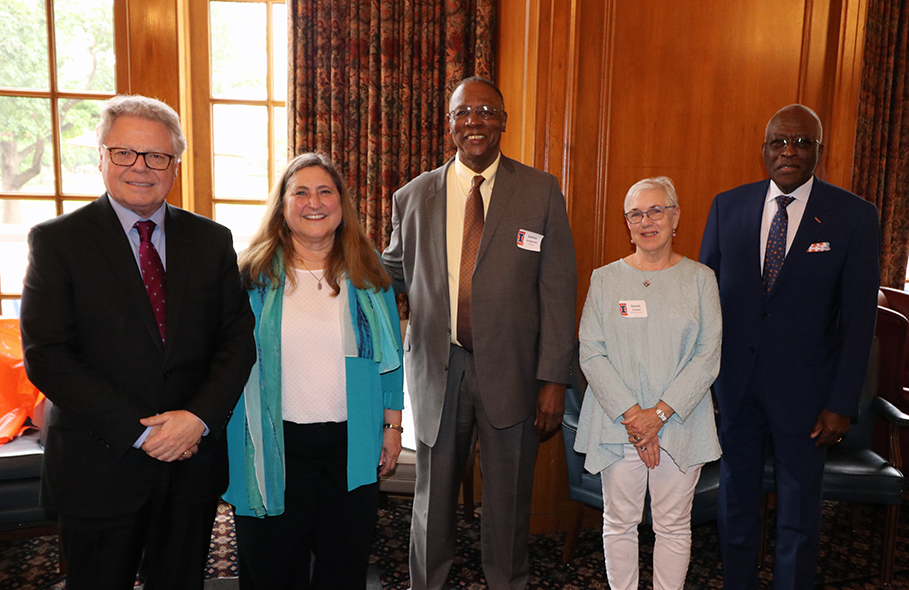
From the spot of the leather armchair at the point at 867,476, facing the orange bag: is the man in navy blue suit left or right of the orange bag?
left

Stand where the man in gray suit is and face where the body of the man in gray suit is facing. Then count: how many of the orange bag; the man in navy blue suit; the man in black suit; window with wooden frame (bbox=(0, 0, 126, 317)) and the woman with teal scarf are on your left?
1

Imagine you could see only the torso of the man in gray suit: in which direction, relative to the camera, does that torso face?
toward the camera

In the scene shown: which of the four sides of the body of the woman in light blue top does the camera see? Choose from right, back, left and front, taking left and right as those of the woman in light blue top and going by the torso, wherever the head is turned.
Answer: front

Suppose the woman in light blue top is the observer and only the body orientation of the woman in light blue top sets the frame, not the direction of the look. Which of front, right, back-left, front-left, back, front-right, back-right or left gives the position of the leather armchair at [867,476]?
back-left

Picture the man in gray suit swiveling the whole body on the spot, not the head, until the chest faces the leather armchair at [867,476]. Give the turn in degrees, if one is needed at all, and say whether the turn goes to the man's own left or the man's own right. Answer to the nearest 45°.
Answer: approximately 90° to the man's own left

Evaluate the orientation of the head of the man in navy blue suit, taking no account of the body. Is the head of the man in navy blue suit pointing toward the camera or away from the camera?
toward the camera

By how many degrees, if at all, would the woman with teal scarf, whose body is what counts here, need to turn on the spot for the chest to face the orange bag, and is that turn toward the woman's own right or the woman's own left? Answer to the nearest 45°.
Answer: approximately 135° to the woman's own right

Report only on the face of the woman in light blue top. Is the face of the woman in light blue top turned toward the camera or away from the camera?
toward the camera

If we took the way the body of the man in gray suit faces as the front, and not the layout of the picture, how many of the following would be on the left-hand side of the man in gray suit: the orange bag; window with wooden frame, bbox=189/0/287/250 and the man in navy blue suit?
1

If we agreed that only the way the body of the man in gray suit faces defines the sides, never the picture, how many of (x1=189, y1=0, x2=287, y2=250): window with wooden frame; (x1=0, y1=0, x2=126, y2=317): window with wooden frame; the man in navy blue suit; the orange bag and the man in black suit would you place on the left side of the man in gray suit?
1

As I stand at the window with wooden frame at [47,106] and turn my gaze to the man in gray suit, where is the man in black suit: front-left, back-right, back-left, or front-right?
front-right

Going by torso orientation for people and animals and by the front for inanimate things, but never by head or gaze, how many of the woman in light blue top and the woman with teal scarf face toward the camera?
2

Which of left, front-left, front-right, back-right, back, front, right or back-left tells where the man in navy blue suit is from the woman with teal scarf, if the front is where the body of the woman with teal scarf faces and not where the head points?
left
